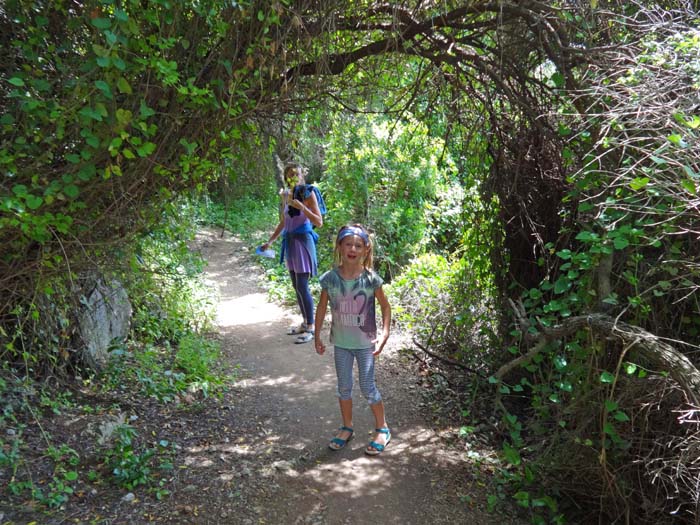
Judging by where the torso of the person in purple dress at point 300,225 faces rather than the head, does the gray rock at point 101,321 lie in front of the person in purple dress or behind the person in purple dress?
in front

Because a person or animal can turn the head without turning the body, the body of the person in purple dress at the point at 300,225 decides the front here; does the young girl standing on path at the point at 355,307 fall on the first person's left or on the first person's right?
on the first person's left

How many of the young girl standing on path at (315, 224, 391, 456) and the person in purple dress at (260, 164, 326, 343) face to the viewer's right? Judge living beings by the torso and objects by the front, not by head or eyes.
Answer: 0

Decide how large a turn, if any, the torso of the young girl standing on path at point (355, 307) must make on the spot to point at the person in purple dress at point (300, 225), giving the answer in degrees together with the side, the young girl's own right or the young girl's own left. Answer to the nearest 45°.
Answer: approximately 180°

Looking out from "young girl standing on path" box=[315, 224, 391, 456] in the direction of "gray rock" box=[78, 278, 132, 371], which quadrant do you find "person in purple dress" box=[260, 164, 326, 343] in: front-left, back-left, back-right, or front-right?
front-right

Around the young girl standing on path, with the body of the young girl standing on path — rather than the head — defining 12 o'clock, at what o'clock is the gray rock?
The gray rock is roughly at 4 o'clock from the young girl standing on path.

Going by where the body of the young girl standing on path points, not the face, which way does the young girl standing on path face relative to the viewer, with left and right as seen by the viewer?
facing the viewer

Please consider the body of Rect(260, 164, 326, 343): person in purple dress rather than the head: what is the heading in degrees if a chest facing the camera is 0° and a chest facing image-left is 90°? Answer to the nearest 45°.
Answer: approximately 45°
